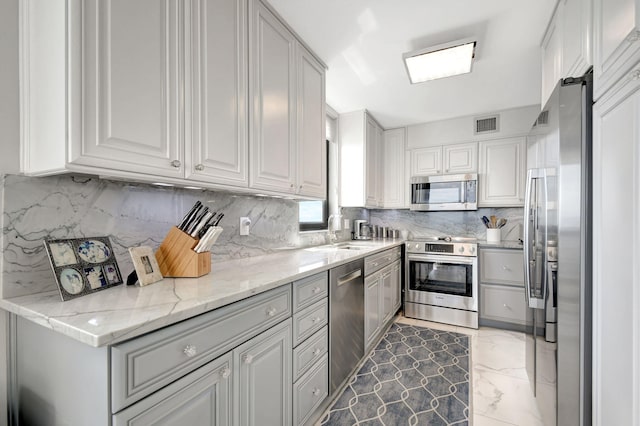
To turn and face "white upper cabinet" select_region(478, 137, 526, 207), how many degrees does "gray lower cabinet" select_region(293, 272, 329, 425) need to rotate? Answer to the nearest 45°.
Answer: approximately 90° to its left

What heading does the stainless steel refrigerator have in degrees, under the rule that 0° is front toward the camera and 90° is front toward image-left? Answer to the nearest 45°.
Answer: approximately 90°

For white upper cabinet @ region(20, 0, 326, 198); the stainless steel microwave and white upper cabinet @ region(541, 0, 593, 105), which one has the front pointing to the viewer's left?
white upper cabinet @ region(541, 0, 593, 105)

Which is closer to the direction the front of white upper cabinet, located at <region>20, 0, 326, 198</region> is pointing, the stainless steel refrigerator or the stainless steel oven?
the stainless steel refrigerator

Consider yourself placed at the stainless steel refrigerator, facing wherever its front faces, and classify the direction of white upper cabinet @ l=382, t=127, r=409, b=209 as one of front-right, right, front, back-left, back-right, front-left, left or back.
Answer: front-right

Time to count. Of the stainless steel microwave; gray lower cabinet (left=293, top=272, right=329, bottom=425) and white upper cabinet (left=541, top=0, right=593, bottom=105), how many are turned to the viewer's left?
1

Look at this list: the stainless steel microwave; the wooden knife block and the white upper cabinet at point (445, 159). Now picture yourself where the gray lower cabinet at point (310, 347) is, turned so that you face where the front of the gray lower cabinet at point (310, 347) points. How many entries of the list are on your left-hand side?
2

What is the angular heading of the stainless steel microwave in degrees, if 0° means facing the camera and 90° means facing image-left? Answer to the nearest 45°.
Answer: approximately 0°
